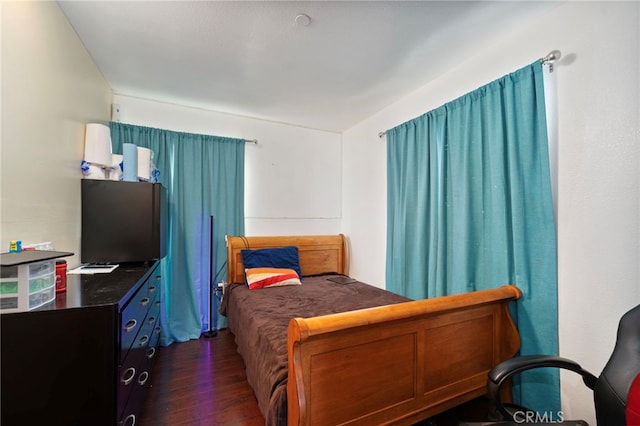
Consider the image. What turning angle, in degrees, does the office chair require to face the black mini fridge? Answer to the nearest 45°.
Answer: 0° — it already faces it

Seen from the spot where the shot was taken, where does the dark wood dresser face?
facing to the right of the viewer

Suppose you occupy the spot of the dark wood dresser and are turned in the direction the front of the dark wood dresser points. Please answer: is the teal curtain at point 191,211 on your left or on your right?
on your left

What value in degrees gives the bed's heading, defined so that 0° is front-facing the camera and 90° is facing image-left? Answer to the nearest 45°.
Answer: approximately 315°

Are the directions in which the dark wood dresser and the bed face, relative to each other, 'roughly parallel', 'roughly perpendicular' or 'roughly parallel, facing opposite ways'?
roughly perpendicular

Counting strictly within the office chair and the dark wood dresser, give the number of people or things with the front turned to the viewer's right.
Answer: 1

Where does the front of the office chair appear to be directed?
to the viewer's left

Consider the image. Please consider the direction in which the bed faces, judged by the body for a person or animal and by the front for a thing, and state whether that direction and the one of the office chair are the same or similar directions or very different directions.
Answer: very different directions
